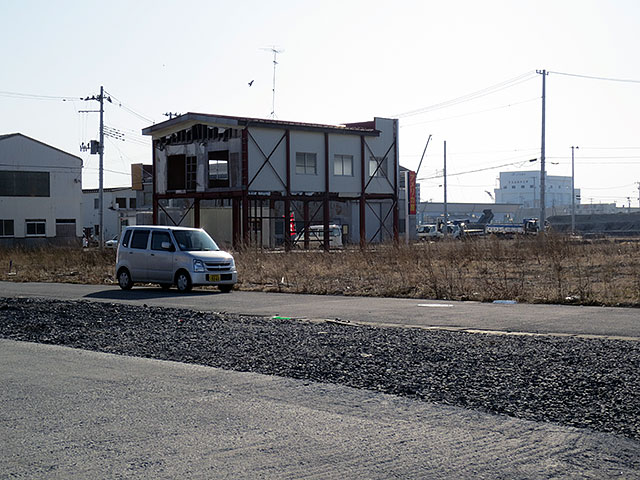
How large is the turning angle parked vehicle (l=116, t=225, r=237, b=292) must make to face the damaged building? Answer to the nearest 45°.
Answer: approximately 135° to its left

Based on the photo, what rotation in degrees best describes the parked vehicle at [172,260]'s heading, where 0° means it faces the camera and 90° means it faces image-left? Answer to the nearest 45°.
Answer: approximately 315°
